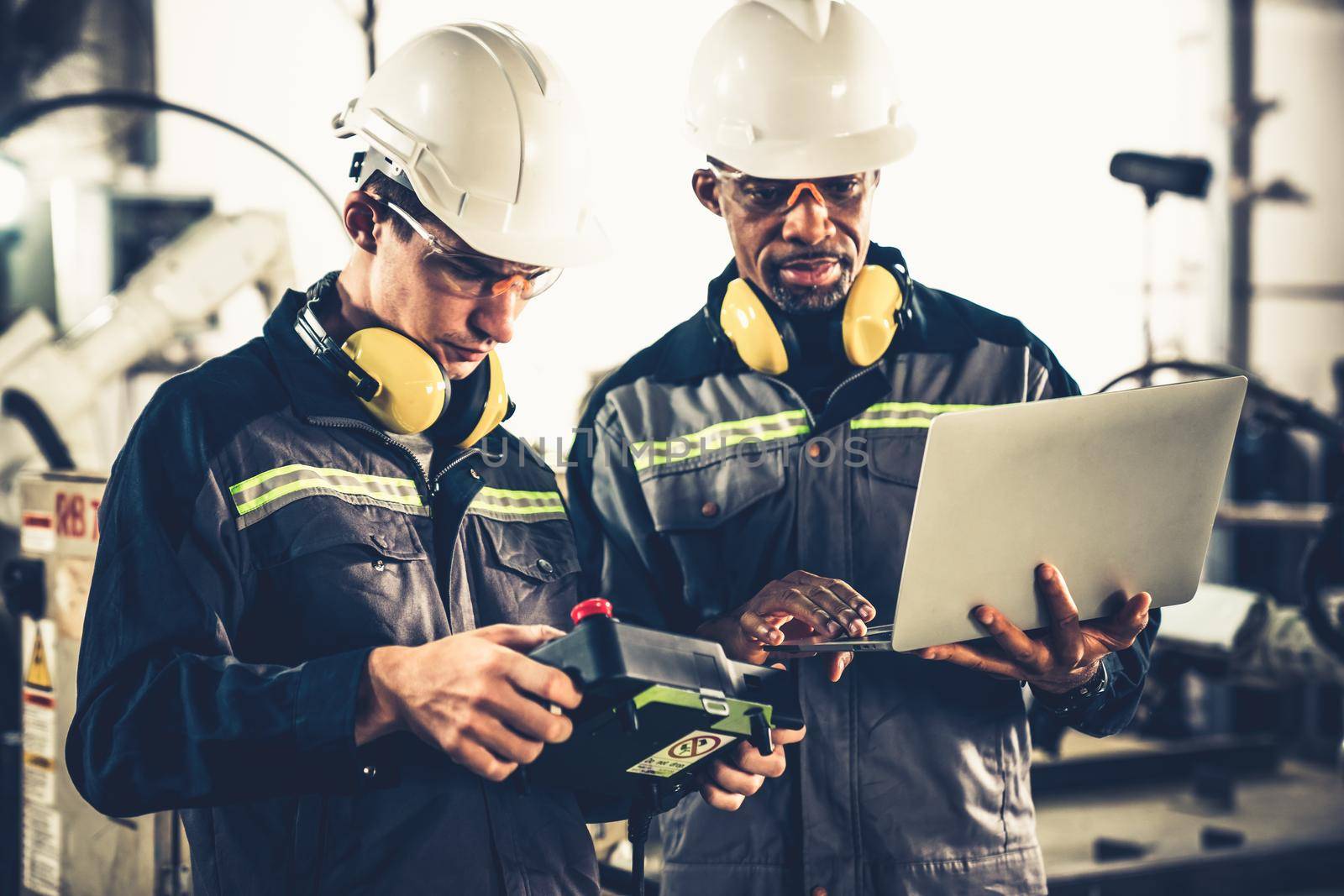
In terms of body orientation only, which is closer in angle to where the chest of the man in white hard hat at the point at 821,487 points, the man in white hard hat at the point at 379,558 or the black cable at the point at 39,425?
the man in white hard hat

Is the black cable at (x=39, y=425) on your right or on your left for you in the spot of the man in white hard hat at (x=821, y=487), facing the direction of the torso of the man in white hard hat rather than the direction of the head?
on your right

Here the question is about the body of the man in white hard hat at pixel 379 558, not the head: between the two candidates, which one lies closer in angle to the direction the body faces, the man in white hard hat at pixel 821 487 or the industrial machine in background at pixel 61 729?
the man in white hard hat

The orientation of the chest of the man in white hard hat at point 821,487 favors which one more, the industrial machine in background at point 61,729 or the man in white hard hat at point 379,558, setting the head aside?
the man in white hard hat

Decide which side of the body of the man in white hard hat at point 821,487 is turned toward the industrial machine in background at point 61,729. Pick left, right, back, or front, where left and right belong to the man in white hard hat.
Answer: right

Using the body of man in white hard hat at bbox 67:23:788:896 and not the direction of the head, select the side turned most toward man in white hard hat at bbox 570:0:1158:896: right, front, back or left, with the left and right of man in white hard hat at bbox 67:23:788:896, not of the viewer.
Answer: left

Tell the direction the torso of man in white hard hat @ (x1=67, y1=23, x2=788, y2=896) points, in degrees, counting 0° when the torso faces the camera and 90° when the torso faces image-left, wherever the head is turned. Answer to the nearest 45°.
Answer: approximately 315°

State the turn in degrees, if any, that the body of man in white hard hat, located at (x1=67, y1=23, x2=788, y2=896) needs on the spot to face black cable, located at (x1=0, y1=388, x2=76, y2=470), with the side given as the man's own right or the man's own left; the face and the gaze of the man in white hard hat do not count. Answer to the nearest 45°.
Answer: approximately 180°
